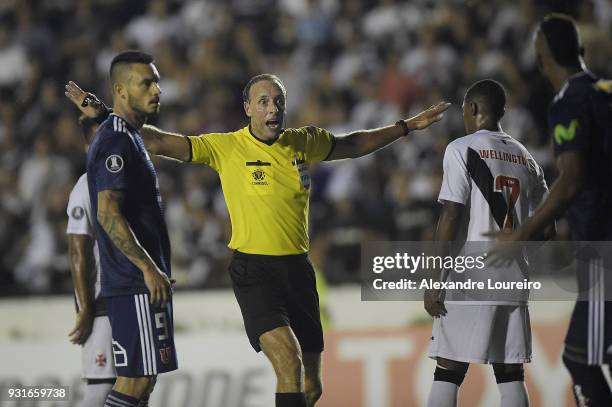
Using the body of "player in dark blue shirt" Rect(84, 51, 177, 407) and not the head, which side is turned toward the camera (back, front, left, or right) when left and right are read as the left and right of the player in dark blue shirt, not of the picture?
right

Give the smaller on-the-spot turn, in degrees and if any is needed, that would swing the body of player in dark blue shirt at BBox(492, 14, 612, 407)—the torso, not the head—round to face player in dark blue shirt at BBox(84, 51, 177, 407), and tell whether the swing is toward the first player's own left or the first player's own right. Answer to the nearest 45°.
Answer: approximately 45° to the first player's own left

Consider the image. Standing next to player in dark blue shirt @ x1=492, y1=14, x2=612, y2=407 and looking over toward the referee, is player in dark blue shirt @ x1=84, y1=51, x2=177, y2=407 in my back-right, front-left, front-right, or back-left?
front-left

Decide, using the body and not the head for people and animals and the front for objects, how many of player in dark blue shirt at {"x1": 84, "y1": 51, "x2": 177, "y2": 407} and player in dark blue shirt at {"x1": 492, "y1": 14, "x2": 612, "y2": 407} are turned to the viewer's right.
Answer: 1

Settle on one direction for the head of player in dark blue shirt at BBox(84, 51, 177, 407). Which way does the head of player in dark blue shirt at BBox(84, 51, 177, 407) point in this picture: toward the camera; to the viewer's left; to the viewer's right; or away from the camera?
to the viewer's right

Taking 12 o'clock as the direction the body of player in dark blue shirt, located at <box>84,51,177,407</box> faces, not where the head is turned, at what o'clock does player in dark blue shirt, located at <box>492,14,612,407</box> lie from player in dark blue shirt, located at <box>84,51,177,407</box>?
player in dark blue shirt, located at <box>492,14,612,407</box> is roughly at 1 o'clock from player in dark blue shirt, located at <box>84,51,177,407</box>.

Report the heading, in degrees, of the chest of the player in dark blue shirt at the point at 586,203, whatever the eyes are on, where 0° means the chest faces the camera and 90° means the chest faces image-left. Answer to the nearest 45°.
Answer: approximately 135°
